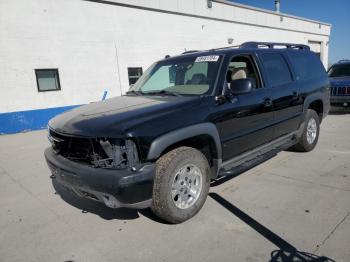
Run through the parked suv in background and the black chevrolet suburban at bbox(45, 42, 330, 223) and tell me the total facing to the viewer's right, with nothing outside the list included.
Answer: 0

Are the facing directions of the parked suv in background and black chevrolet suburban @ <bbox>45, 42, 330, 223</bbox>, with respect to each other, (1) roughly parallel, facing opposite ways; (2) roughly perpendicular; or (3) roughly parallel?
roughly parallel

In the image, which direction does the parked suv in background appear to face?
toward the camera

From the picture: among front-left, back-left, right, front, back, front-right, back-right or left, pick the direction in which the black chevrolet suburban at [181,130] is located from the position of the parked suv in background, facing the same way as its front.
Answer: front

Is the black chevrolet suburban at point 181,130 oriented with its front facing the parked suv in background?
no

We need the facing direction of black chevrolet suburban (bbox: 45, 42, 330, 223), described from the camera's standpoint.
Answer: facing the viewer and to the left of the viewer
